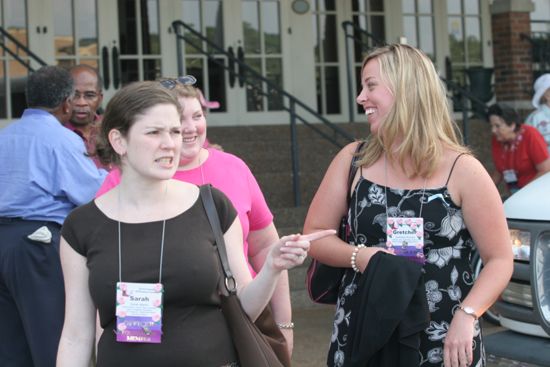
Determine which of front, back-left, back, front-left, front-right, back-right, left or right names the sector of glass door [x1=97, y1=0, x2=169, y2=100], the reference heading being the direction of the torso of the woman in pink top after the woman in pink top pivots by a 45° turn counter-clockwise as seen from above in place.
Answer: back-left

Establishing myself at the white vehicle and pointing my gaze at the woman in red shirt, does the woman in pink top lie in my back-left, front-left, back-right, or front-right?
back-left

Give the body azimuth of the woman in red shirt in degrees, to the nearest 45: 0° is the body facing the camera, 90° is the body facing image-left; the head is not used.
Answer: approximately 45°

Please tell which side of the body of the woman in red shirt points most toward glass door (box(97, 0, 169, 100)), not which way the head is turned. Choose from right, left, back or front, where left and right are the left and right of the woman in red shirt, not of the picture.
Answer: right

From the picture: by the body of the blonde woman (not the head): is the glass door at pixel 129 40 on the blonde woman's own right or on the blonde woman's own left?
on the blonde woman's own right

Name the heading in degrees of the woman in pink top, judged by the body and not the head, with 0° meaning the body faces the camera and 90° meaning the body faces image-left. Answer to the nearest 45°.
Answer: approximately 0°

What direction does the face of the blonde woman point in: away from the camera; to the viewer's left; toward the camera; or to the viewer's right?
to the viewer's left

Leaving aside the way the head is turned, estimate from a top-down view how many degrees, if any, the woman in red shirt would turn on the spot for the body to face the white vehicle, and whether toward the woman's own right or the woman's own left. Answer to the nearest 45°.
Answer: approximately 45° to the woman's own left

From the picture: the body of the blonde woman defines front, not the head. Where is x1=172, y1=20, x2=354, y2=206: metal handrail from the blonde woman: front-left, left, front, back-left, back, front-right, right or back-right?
back-right
